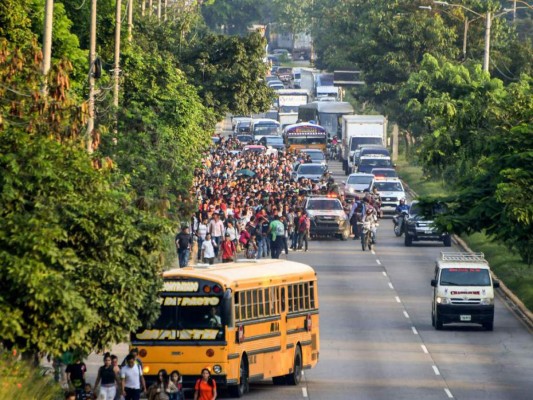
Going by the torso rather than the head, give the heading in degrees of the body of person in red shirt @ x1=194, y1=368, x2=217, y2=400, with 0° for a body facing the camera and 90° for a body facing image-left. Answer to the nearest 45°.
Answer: approximately 0°

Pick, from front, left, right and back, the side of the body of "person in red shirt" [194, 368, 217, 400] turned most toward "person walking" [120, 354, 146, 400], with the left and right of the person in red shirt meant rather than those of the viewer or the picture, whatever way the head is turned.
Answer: right

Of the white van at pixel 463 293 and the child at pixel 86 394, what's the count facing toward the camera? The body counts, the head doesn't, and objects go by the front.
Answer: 2

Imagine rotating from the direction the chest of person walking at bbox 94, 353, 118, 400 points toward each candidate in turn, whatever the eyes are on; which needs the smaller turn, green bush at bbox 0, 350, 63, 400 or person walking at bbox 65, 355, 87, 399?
the green bush

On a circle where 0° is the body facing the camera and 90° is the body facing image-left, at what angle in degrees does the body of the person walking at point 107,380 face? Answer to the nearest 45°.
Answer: approximately 0°

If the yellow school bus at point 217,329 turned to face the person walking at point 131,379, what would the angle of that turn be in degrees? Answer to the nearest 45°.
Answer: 0° — it already faces them
